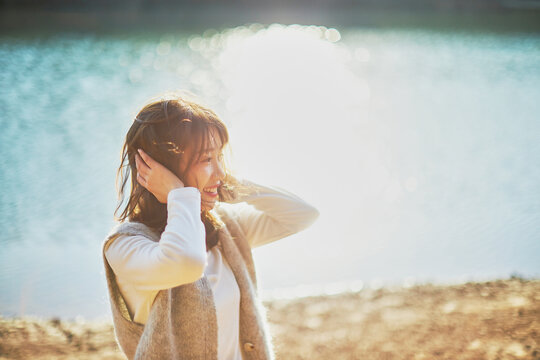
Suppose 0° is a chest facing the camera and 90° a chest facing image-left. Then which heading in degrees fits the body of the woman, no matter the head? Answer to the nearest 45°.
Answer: approximately 315°
